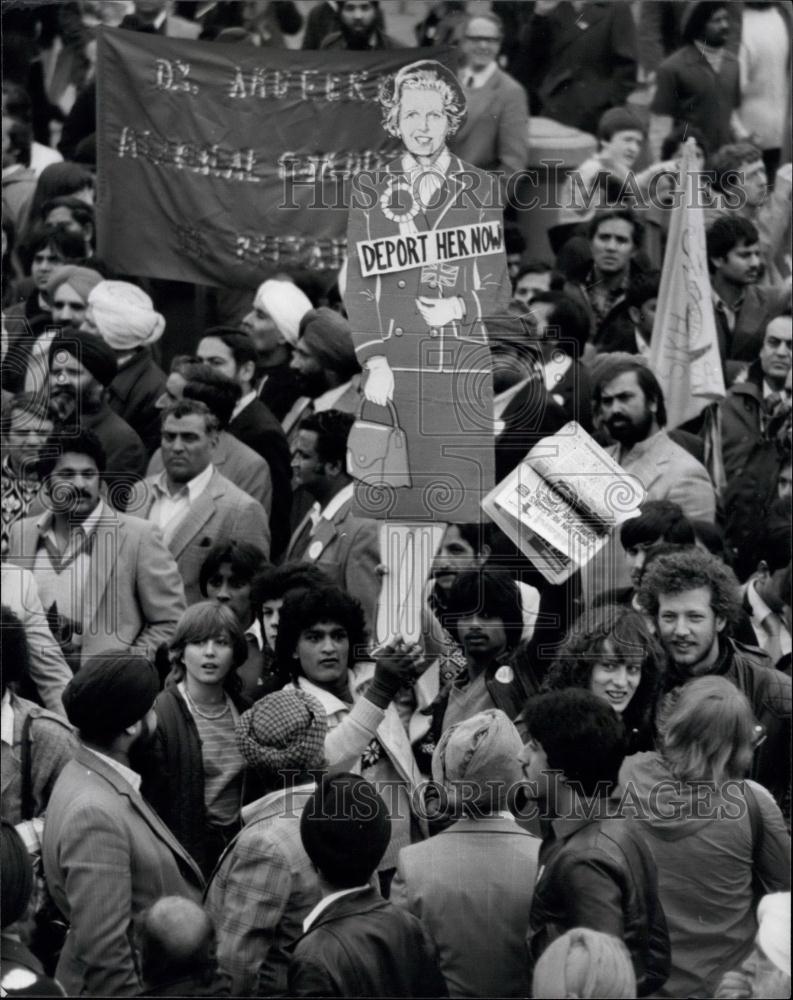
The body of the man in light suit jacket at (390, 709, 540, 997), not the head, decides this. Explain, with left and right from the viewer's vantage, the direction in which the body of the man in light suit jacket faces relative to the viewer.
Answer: facing away from the viewer

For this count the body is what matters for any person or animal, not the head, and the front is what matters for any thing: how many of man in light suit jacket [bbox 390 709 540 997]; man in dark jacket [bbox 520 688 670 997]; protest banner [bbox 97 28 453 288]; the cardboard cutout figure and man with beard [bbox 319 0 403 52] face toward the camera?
3

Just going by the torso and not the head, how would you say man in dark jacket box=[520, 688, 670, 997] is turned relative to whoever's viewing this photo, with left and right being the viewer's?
facing away from the viewer and to the left of the viewer

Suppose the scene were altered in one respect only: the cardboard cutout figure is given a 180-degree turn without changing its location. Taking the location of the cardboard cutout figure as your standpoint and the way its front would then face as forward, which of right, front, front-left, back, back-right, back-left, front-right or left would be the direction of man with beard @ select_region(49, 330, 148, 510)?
left

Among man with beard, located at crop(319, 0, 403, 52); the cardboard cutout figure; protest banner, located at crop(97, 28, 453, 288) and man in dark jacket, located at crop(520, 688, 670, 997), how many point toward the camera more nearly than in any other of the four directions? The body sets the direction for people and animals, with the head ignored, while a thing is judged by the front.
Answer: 3

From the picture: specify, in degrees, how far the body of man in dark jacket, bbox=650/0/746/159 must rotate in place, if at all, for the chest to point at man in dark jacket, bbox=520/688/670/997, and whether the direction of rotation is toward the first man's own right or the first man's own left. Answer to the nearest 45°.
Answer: approximately 45° to the first man's own right

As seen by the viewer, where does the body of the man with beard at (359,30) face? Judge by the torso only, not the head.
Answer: toward the camera

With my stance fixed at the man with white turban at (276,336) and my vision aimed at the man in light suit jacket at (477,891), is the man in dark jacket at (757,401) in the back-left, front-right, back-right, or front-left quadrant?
front-left

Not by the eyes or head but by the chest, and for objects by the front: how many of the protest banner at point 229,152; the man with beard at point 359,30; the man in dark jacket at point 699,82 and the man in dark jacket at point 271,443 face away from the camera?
0

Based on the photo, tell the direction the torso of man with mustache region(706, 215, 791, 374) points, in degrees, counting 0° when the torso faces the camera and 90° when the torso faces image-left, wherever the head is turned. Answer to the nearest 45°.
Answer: approximately 315°

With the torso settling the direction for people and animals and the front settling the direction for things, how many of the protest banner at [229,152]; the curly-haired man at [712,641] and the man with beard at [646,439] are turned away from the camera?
0
